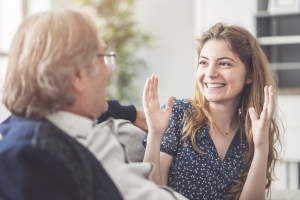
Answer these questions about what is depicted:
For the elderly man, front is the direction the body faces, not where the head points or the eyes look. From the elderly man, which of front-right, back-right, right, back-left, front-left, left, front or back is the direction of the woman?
front

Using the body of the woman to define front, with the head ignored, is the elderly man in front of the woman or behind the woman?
in front

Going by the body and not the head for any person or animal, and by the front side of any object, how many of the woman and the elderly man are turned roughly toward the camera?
1

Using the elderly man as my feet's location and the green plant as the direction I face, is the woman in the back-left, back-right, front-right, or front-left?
front-right

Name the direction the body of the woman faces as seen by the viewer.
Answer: toward the camera

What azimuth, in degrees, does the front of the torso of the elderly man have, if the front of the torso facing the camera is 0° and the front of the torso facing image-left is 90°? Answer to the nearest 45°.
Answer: approximately 225°

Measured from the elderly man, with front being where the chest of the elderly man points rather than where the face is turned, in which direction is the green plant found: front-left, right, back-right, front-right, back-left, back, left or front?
front-left

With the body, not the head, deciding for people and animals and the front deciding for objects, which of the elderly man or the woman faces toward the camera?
the woman

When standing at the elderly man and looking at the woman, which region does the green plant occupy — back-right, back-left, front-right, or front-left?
front-left

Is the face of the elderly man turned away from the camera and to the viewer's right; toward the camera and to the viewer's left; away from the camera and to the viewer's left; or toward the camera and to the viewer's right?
away from the camera and to the viewer's right

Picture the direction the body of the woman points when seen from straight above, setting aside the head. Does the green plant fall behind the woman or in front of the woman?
behind

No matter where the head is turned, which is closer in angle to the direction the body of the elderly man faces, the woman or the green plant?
the woman

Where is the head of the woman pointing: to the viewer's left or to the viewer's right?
to the viewer's left

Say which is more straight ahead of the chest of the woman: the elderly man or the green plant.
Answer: the elderly man
